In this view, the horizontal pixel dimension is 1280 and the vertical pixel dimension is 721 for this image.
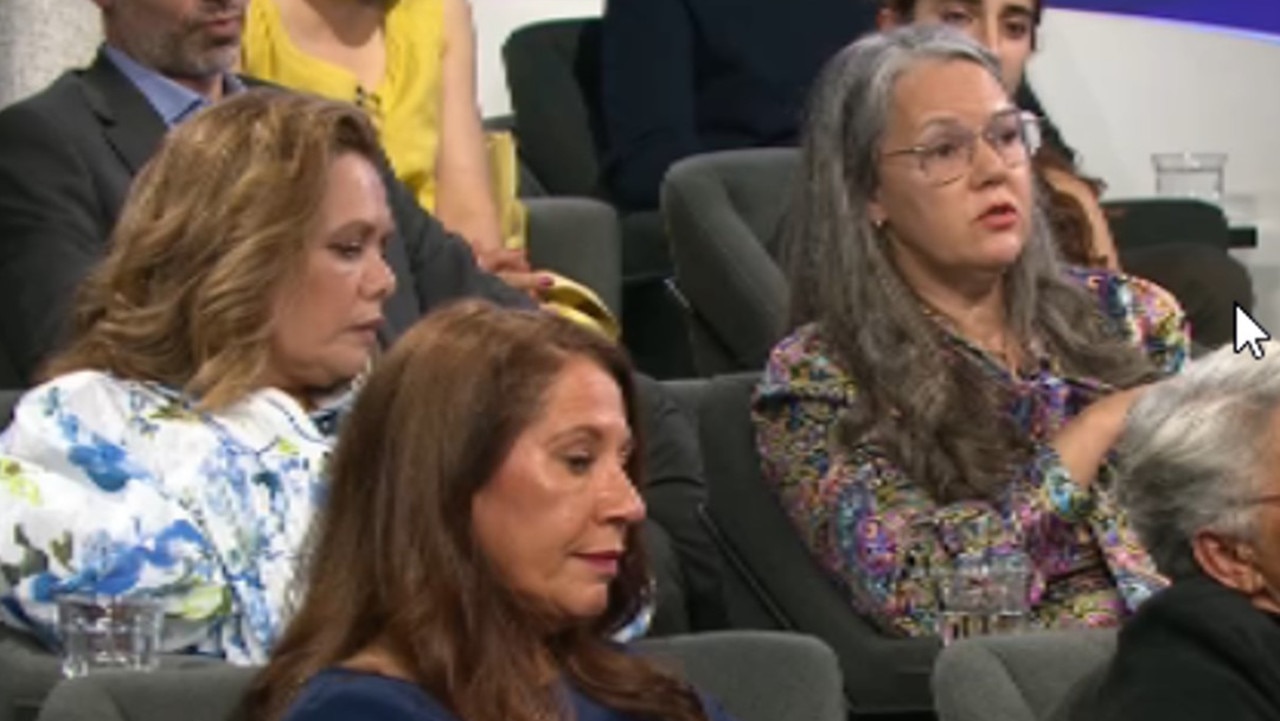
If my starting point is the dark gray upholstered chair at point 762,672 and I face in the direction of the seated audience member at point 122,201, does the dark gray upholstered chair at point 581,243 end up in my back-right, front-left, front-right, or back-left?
front-right

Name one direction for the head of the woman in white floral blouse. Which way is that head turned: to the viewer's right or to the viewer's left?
to the viewer's right

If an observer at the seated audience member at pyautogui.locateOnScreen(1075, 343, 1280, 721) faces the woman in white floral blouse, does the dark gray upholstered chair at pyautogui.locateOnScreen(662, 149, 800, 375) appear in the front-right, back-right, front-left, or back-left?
front-right

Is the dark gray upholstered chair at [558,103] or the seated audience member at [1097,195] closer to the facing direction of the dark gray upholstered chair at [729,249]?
the seated audience member

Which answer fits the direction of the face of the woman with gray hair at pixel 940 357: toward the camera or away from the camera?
toward the camera

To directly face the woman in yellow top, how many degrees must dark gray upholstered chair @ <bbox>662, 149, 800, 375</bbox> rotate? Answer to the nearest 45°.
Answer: approximately 135° to its right

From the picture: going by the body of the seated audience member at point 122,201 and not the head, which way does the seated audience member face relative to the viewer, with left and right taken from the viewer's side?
facing the viewer and to the right of the viewer

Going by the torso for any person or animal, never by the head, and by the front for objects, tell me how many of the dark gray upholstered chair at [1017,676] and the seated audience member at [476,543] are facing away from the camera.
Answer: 0

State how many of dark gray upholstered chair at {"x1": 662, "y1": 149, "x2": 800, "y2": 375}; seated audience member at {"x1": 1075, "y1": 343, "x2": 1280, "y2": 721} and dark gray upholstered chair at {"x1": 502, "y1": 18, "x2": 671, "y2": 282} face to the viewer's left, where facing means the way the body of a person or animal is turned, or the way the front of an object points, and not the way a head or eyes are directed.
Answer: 0

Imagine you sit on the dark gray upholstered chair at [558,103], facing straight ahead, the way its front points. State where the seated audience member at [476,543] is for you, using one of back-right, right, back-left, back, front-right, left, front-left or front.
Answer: front-right

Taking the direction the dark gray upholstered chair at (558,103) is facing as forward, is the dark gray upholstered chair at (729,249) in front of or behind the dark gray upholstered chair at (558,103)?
in front

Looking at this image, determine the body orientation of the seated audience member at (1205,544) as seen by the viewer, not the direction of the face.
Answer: to the viewer's right

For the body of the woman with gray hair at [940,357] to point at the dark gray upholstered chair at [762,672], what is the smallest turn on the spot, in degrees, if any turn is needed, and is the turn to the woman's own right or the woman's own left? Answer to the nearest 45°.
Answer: approximately 45° to the woman's own right

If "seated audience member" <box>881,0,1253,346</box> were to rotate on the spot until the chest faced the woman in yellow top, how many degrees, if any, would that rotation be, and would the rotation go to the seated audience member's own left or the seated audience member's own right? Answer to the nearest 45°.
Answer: approximately 135° to the seated audience member's own right

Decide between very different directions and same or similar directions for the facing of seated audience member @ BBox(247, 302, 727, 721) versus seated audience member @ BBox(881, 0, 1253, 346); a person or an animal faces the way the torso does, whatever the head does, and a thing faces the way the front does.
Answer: same or similar directions
